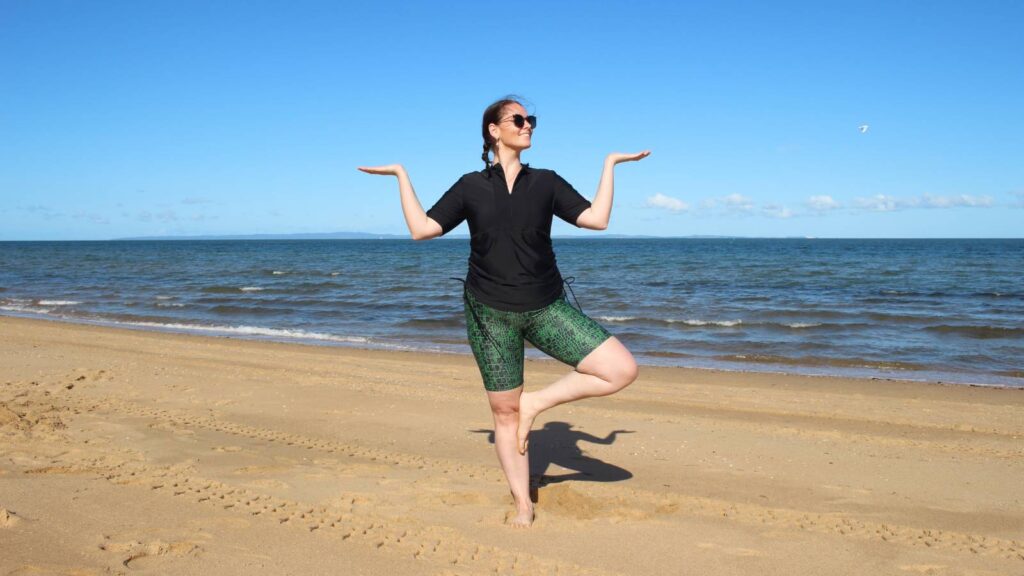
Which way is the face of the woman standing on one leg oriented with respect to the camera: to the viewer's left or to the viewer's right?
to the viewer's right

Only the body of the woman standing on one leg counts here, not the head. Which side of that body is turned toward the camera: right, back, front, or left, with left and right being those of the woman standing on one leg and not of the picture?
front
